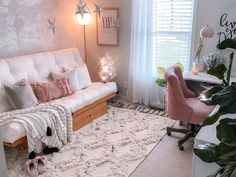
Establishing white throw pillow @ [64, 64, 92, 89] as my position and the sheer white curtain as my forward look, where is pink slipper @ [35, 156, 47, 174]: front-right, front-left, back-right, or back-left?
back-right

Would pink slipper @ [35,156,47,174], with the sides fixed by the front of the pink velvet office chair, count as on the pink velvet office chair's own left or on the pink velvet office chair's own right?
on the pink velvet office chair's own right

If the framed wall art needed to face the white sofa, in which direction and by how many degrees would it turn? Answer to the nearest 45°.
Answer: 0° — it already faces it

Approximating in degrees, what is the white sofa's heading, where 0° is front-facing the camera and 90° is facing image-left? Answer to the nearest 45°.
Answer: approximately 315°

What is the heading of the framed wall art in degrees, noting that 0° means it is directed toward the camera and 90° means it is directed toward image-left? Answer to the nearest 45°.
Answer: approximately 45°
